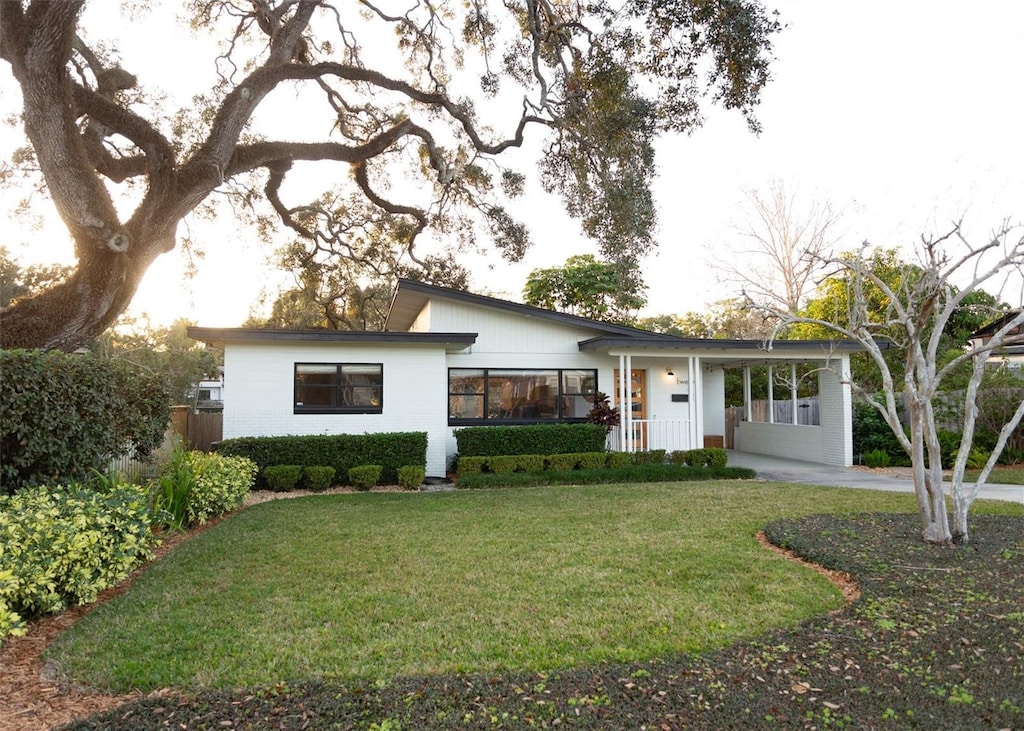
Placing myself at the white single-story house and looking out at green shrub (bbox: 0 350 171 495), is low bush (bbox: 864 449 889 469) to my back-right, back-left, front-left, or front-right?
back-left

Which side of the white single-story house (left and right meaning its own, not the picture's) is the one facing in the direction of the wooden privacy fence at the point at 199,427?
right

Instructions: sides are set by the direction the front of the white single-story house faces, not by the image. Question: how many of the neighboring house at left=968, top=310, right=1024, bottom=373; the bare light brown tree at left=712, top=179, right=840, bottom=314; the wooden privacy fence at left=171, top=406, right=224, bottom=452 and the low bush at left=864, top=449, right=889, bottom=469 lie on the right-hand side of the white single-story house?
1

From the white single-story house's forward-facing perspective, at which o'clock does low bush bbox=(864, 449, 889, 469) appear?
The low bush is roughly at 9 o'clock from the white single-story house.

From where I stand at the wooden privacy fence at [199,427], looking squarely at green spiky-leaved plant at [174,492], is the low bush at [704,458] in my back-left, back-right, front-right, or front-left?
front-left

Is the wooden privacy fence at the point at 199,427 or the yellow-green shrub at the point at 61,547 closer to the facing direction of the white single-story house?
the yellow-green shrub

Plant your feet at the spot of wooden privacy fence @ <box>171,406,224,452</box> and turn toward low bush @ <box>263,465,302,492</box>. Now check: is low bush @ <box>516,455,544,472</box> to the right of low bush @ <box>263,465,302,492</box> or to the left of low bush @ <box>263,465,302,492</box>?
left

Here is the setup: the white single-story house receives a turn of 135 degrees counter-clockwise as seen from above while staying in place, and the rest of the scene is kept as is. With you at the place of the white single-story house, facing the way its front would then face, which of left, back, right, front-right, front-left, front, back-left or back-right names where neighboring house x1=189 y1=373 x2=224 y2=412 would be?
left

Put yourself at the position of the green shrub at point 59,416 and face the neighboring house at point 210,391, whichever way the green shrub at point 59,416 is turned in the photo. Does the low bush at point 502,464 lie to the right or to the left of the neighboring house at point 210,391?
right

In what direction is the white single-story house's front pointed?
toward the camera

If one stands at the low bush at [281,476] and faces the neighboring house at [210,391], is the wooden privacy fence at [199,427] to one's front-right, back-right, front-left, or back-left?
front-left

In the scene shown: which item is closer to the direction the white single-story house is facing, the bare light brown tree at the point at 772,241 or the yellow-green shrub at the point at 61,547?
the yellow-green shrub

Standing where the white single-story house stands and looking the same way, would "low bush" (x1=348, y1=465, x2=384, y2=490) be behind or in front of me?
in front

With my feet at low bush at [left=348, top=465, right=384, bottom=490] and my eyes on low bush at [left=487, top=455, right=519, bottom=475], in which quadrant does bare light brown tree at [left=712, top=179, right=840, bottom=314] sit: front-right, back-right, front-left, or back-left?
front-left

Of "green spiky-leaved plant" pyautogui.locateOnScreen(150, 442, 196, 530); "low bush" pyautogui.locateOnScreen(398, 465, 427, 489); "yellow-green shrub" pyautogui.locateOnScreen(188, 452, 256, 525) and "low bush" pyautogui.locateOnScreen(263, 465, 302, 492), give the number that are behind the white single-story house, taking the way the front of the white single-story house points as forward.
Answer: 0
